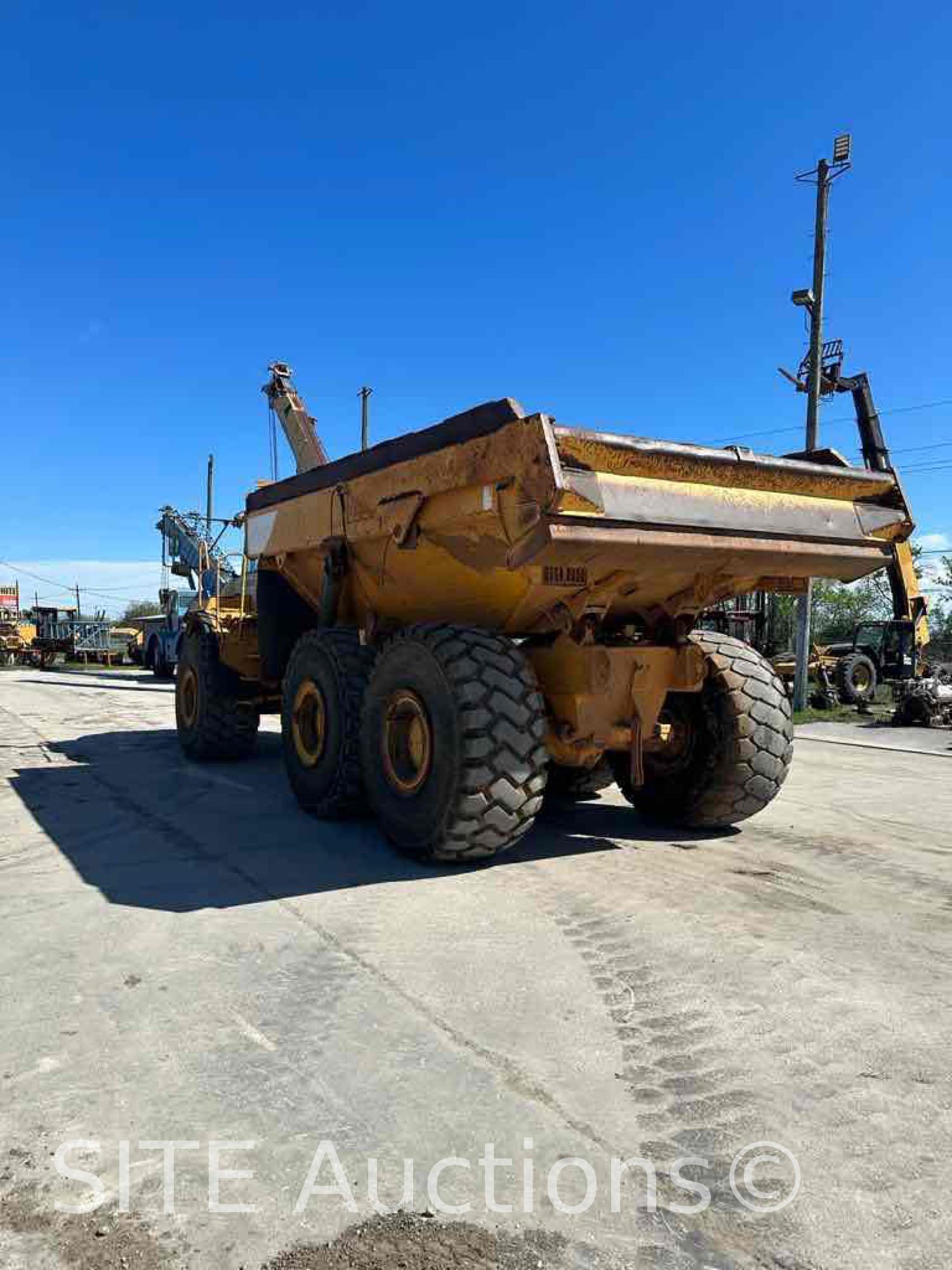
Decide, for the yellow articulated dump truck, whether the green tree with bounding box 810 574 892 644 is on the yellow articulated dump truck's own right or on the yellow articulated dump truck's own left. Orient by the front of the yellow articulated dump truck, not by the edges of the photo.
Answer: on the yellow articulated dump truck's own right

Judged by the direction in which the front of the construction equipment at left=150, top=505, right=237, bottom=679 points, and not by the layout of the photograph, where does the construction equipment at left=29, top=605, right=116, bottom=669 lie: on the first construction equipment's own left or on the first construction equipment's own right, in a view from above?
on the first construction equipment's own right

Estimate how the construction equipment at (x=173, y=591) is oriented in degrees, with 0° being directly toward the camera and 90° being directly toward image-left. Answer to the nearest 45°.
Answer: approximately 45°

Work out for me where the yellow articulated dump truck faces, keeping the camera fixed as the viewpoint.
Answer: facing away from the viewer and to the left of the viewer

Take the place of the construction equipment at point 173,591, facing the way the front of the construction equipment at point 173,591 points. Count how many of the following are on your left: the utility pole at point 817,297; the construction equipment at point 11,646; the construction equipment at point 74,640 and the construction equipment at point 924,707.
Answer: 2

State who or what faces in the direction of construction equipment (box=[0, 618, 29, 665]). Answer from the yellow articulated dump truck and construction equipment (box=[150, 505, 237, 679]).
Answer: the yellow articulated dump truck

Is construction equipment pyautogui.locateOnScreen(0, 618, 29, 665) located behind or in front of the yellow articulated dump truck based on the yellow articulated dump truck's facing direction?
in front

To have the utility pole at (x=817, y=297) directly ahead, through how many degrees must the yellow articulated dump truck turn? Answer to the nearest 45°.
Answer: approximately 90° to its right

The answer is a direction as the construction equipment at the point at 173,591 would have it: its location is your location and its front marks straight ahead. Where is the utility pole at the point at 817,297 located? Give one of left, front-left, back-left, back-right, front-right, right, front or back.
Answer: left

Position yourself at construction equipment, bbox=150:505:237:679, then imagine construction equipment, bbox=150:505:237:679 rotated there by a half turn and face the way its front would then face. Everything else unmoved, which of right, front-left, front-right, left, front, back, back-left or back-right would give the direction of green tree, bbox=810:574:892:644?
front-right

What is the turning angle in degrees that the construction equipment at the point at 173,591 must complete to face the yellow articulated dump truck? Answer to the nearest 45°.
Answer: approximately 45° to its left

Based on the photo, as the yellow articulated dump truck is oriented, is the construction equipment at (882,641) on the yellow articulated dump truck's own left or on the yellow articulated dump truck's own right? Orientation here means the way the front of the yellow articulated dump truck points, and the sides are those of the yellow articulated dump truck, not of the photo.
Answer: on the yellow articulated dump truck's own right

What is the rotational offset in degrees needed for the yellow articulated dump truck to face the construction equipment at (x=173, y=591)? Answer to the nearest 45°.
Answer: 0° — it already faces it

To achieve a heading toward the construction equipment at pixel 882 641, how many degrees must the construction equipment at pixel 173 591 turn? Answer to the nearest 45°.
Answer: approximately 90° to its left
